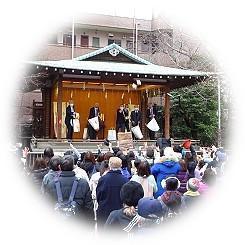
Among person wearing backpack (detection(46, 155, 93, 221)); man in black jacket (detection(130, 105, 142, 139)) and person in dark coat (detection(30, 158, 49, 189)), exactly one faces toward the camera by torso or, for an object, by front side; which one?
the man in black jacket

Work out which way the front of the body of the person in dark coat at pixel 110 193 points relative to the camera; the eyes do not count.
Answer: away from the camera

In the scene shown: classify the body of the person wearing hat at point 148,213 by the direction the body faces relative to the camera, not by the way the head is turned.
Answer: away from the camera

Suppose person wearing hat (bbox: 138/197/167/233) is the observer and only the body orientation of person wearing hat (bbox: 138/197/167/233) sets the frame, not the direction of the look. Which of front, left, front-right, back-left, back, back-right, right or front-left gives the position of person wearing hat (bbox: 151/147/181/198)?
front

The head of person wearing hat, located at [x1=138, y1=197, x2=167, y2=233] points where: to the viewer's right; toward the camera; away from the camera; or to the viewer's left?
away from the camera

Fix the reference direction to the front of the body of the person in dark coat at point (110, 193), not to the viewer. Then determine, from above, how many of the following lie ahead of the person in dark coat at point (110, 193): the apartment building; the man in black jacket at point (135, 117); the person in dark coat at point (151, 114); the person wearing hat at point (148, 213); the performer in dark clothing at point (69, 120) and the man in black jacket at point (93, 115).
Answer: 5

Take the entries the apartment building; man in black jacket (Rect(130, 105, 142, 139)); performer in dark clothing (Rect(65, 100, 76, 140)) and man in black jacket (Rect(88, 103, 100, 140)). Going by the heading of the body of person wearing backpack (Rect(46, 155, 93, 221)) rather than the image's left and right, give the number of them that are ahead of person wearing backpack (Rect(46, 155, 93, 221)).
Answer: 4

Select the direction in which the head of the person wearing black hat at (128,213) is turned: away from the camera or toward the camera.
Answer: away from the camera

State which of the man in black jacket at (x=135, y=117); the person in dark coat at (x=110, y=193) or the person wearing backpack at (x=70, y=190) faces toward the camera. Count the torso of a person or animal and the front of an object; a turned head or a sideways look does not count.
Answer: the man in black jacket

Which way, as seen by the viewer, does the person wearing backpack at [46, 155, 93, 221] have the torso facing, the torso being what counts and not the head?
away from the camera

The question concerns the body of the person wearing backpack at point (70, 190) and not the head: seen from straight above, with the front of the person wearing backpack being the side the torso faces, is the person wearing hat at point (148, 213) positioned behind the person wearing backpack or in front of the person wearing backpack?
behind

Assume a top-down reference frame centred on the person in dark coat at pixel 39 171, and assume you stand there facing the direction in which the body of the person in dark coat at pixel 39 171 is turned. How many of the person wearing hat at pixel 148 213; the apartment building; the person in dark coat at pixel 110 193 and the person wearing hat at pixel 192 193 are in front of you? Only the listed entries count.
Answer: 1

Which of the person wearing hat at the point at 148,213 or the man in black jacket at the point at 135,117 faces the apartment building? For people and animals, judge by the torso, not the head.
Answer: the person wearing hat

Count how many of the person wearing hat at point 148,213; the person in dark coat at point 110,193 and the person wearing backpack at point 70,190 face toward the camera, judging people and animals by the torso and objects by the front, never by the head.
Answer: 0

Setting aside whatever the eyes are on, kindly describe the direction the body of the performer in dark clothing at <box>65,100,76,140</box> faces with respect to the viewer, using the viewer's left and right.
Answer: facing the viewer and to the right of the viewer

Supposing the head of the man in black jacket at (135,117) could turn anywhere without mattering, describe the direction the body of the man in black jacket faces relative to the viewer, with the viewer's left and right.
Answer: facing the viewer

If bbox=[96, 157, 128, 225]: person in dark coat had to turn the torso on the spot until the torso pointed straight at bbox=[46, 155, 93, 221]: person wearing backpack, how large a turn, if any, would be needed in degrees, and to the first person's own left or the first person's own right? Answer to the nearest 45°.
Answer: approximately 135° to the first person's own left

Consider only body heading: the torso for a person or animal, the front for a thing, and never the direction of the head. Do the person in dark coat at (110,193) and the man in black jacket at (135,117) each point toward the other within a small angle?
yes

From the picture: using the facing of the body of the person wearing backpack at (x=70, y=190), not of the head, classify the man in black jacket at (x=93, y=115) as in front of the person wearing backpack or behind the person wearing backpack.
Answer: in front

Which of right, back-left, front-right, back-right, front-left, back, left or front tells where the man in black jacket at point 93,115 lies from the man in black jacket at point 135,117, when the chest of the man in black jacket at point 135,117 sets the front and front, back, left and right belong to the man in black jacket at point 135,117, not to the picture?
right

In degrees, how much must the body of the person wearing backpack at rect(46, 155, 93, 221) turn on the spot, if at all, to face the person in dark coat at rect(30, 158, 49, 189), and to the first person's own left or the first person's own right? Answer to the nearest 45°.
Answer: approximately 45° to the first person's own left
